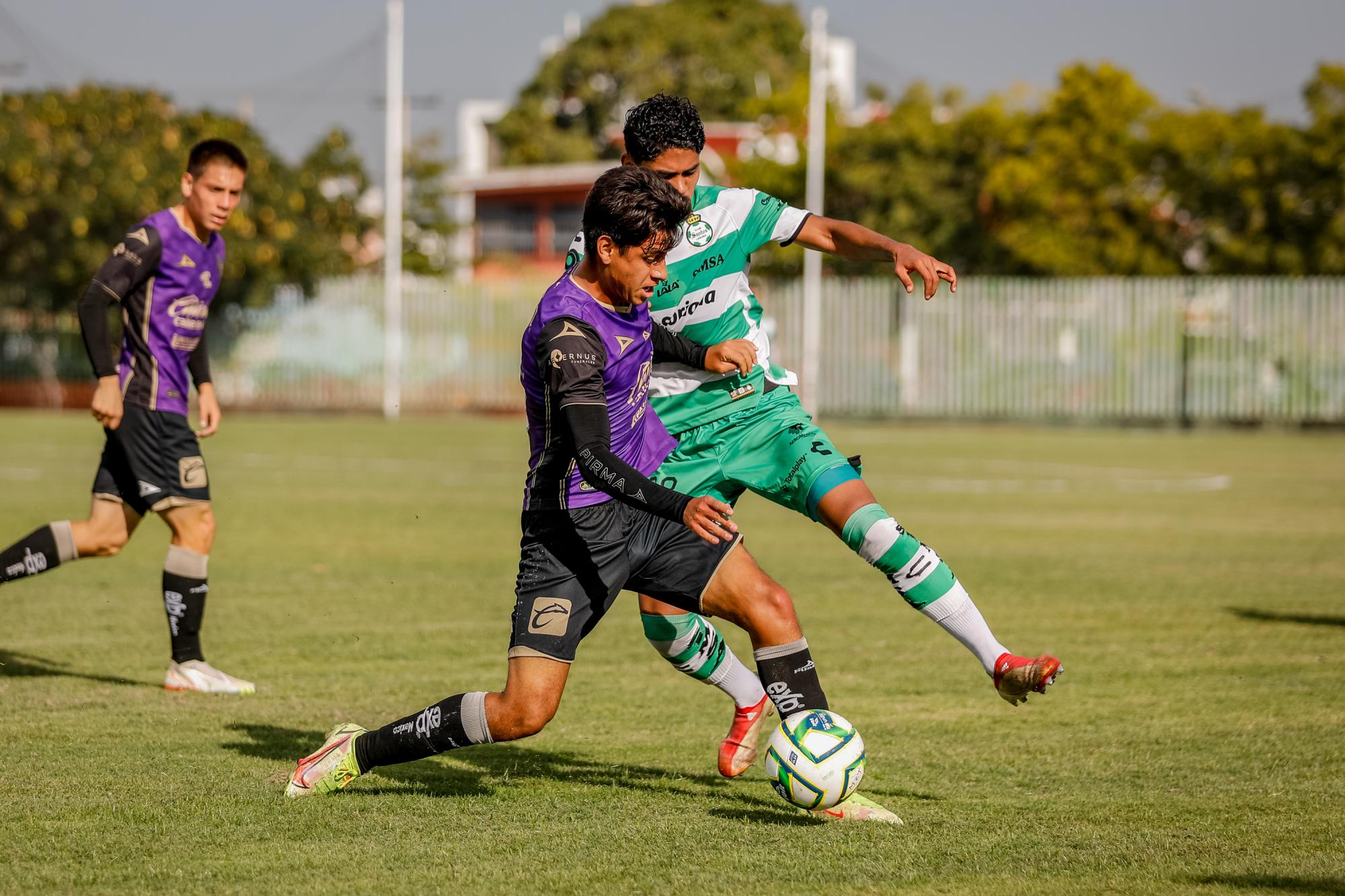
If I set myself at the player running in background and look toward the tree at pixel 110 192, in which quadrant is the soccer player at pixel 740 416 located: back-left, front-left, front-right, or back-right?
back-right

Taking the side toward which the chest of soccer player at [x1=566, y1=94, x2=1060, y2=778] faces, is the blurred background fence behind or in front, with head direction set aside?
behind

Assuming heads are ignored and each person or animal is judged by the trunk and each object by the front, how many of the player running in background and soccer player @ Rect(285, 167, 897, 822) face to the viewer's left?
0

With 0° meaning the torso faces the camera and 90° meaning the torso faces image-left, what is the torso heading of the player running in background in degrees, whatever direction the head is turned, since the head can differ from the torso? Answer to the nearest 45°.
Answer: approximately 315°

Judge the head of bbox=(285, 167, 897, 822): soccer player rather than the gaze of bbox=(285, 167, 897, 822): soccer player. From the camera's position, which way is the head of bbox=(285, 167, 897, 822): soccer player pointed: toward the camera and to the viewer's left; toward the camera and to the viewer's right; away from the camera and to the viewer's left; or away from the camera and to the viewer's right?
toward the camera and to the viewer's right

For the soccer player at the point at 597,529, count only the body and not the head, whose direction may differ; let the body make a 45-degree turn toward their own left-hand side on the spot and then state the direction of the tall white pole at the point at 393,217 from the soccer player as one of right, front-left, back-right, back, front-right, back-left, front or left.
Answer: left

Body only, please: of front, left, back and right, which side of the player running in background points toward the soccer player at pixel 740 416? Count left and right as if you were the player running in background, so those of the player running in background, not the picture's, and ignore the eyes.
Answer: front

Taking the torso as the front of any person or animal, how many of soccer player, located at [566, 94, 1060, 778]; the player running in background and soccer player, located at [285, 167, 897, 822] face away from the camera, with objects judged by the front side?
0

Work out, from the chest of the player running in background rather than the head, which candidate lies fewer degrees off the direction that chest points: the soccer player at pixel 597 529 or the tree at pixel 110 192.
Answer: the soccer player

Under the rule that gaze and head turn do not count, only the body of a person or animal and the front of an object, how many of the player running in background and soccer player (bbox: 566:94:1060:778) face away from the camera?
0

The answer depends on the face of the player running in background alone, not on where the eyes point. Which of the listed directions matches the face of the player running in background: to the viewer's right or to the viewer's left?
to the viewer's right

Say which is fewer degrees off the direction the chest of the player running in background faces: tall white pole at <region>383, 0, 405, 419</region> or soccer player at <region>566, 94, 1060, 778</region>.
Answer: the soccer player

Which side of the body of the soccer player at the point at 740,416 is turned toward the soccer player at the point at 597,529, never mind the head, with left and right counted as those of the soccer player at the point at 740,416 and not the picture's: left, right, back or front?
front

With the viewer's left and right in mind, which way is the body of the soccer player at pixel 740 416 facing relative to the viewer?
facing the viewer

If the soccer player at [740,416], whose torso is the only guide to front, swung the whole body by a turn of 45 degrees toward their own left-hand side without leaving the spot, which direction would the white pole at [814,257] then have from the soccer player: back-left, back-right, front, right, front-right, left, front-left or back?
back-left

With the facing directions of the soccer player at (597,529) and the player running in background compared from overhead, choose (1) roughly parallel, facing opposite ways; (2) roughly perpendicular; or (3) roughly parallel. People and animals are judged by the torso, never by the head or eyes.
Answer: roughly parallel
